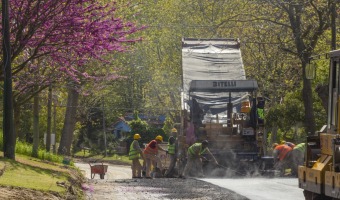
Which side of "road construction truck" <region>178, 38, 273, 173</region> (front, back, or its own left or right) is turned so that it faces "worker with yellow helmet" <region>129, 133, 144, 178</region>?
left

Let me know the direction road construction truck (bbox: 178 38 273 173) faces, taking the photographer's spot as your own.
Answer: facing away from the viewer

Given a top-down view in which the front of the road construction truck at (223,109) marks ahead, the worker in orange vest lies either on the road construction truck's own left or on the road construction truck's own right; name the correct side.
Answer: on the road construction truck's own right
